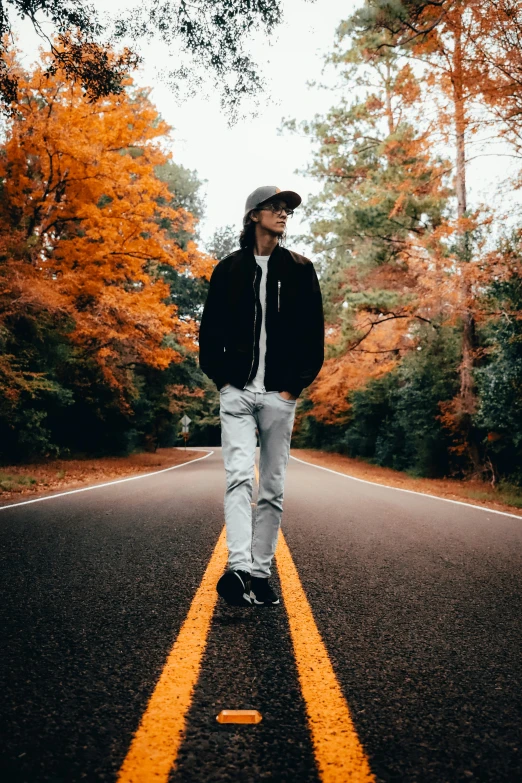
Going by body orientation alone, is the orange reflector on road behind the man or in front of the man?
in front

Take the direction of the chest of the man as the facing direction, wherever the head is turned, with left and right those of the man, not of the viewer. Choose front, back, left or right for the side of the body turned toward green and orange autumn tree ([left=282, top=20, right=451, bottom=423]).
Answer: back

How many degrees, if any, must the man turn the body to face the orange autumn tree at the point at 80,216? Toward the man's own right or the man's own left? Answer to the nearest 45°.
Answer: approximately 135° to the man's own right
